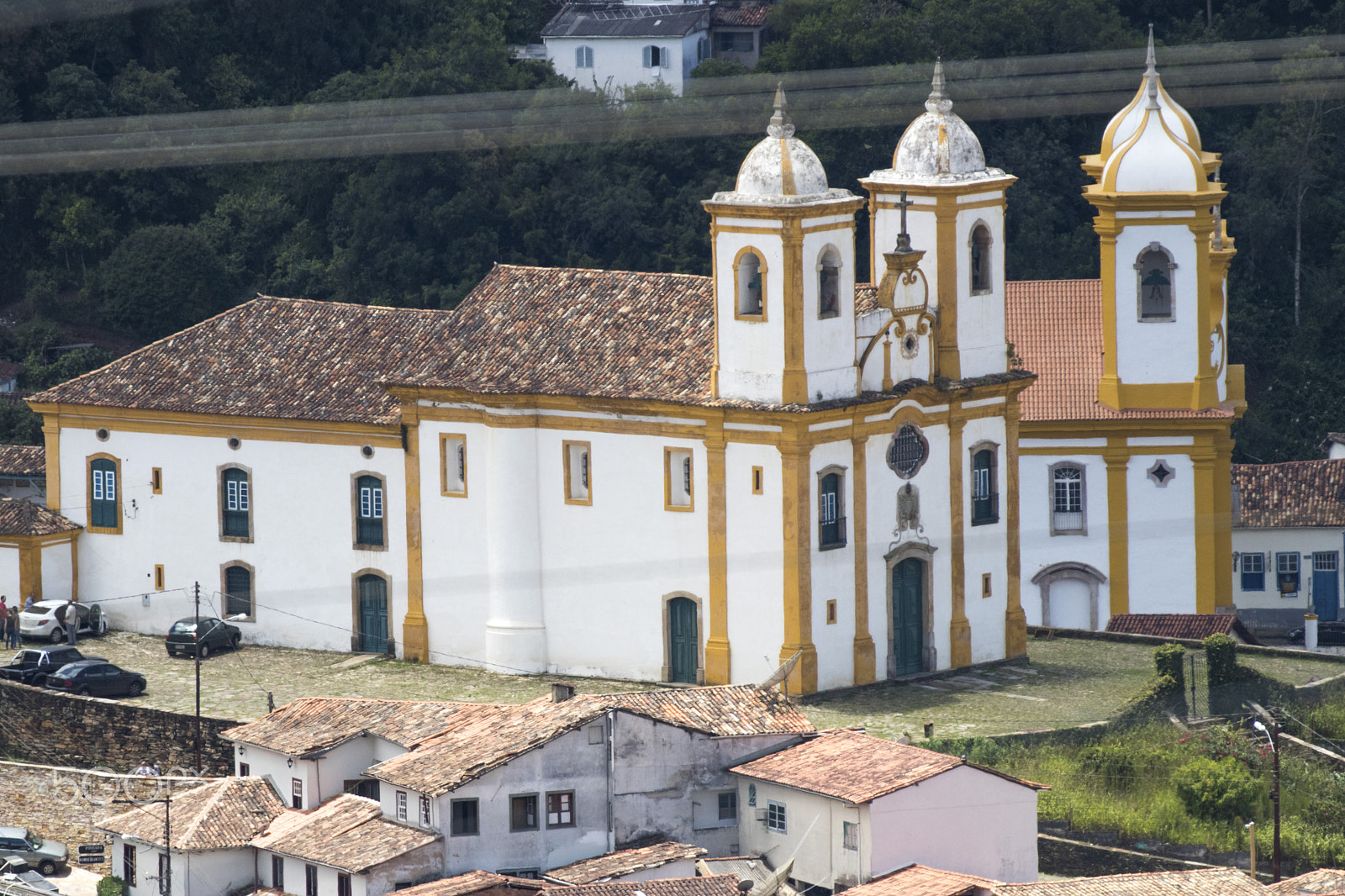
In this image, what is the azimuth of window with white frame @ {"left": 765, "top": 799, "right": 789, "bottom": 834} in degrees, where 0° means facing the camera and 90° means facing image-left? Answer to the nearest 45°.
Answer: approximately 45°
